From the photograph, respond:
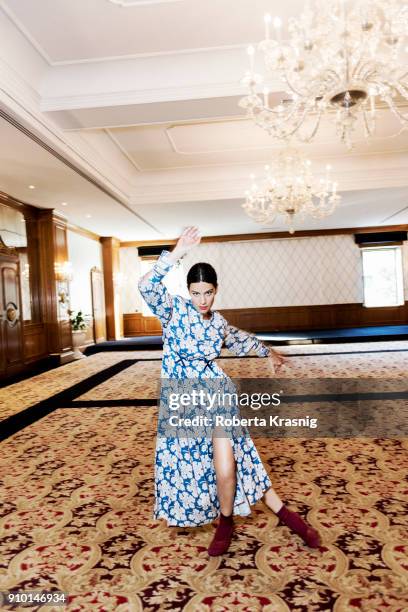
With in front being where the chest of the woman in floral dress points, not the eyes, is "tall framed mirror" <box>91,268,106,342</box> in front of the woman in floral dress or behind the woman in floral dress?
behind

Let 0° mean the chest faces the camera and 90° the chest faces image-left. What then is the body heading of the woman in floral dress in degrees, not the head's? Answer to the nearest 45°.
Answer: approximately 0°

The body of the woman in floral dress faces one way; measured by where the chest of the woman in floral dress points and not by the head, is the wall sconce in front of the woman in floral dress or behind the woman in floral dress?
behind

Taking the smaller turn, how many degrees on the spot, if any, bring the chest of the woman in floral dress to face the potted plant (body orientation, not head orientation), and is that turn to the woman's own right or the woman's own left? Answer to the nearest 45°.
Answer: approximately 135° to the woman's own right

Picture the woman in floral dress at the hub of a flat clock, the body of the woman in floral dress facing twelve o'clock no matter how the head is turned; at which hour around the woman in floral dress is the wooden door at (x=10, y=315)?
The wooden door is roughly at 5 o'clock from the woman in floral dress.

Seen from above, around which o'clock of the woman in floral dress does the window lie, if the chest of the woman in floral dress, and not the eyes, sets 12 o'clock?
The window is roughly at 7 o'clock from the woman in floral dress.
